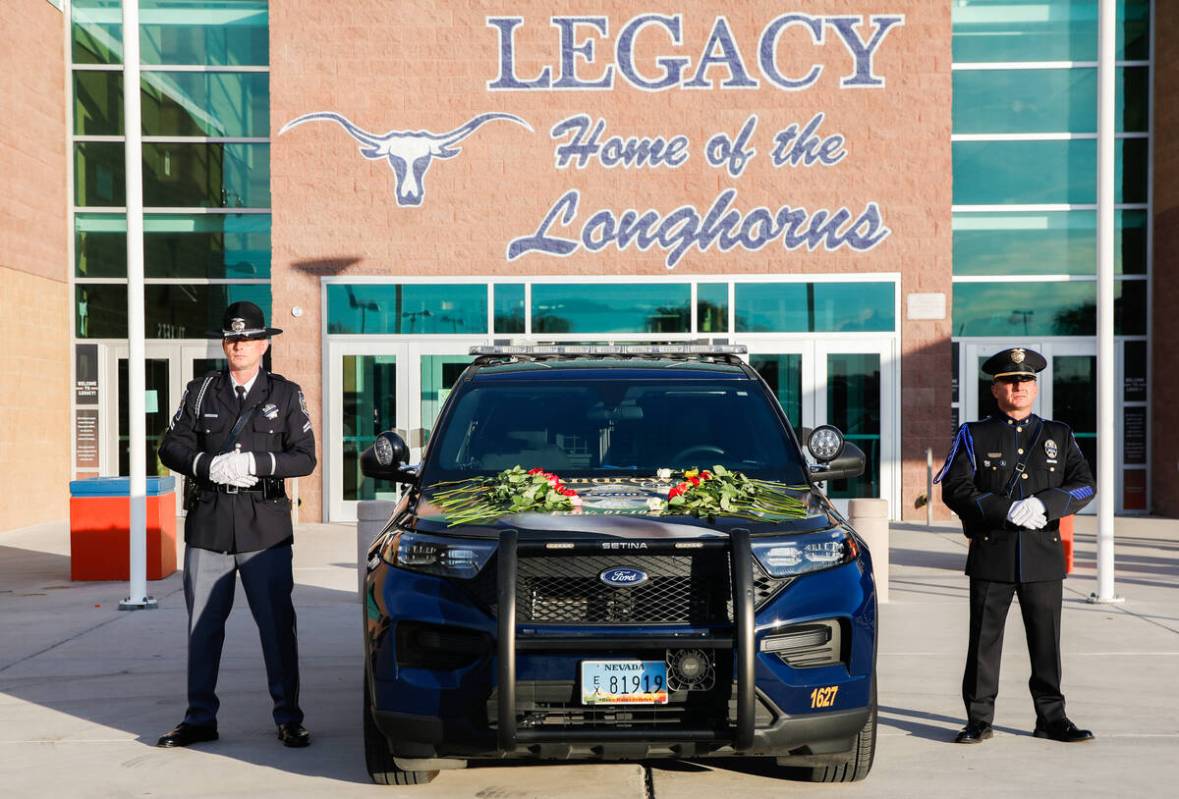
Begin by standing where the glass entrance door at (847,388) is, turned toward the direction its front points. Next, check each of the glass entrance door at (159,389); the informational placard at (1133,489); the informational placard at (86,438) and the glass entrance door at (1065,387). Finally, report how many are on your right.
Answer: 2

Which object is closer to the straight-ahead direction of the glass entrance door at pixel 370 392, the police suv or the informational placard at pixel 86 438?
the police suv

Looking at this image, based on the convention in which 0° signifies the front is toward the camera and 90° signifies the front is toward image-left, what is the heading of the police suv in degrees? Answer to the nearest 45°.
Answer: approximately 0°

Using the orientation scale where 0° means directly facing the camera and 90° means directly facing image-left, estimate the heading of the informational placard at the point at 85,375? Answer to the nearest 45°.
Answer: approximately 0°

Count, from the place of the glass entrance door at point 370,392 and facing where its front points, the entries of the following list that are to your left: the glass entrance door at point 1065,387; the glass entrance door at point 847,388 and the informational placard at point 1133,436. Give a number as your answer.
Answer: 3
